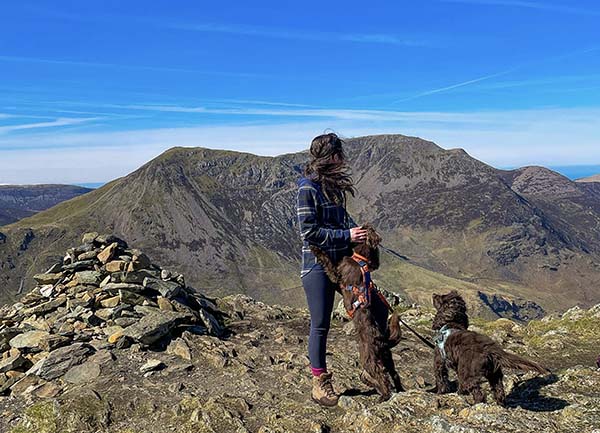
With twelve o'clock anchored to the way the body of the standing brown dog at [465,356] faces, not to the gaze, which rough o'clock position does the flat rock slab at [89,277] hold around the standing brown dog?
The flat rock slab is roughly at 11 o'clock from the standing brown dog.

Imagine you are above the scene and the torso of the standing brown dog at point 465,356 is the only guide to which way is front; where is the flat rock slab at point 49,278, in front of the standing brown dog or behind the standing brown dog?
in front

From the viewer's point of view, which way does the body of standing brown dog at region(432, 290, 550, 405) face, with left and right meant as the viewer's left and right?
facing away from the viewer and to the left of the viewer

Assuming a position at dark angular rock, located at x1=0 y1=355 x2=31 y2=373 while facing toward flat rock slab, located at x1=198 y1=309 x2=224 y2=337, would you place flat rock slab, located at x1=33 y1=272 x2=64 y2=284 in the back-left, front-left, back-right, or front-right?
front-left

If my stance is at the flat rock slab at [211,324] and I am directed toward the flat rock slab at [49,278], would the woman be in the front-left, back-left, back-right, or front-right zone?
back-left

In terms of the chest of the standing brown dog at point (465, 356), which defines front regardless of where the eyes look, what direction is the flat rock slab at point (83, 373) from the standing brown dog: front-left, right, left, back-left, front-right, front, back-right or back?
front-left

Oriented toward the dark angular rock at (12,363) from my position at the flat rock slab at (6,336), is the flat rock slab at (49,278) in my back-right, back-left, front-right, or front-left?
back-left

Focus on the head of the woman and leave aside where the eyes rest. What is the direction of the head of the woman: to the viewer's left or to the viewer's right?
to the viewer's right

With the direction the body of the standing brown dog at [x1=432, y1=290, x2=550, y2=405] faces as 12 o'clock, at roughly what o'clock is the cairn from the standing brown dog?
The cairn is roughly at 11 o'clock from the standing brown dog.
